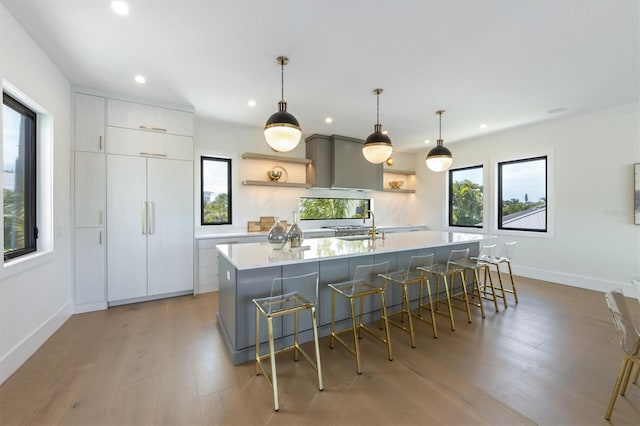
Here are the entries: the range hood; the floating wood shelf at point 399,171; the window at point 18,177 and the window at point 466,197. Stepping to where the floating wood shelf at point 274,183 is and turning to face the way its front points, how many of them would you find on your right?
1

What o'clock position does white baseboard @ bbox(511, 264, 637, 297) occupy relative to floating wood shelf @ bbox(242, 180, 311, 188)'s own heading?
The white baseboard is roughly at 11 o'clock from the floating wood shelf.

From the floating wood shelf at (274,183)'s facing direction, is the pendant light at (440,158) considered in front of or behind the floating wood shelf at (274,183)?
in front

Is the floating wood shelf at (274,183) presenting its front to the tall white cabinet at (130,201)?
no

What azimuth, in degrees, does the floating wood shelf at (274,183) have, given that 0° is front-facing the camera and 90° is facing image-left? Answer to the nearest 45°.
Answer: approximately 315°

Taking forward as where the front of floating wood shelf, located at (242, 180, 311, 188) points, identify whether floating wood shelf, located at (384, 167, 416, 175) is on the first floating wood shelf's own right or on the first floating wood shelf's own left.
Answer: on the first floating wood shelf's own left

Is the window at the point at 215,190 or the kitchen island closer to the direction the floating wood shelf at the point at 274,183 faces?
the kitchen island

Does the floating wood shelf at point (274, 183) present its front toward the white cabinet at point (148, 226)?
no

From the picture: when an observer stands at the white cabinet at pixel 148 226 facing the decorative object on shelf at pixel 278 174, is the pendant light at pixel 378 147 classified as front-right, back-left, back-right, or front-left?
front-right

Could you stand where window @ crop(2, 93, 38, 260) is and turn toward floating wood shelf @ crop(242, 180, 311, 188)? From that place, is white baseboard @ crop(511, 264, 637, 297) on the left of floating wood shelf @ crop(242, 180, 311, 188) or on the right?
right

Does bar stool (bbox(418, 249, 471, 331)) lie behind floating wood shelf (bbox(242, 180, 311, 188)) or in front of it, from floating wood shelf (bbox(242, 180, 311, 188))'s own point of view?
in front

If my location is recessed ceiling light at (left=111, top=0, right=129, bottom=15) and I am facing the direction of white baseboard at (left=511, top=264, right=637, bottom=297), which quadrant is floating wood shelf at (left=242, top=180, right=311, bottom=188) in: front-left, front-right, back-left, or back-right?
front-left

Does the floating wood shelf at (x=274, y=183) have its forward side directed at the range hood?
no

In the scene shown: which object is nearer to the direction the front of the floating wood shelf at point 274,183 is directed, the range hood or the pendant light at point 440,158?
the pendant light

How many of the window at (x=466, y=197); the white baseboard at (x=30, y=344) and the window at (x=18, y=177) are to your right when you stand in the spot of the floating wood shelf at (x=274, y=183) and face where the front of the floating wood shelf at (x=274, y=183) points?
2

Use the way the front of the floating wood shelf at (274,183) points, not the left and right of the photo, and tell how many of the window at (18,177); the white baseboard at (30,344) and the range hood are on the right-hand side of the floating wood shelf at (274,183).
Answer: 2

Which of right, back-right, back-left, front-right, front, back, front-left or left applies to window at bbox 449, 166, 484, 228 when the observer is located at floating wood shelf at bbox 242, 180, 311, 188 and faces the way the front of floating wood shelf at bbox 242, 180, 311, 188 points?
front-left

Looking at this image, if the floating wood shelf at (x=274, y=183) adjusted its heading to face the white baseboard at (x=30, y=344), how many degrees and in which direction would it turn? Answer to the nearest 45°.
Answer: approximately 90° to its right

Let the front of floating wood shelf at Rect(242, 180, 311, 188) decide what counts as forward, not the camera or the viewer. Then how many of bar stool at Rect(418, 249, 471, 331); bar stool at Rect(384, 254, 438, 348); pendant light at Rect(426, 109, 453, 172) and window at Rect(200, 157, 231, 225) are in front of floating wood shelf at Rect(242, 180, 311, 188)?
3

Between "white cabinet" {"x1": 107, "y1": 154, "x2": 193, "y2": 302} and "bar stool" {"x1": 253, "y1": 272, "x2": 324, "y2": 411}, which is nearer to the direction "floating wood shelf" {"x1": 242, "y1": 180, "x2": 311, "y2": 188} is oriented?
the bar stool
